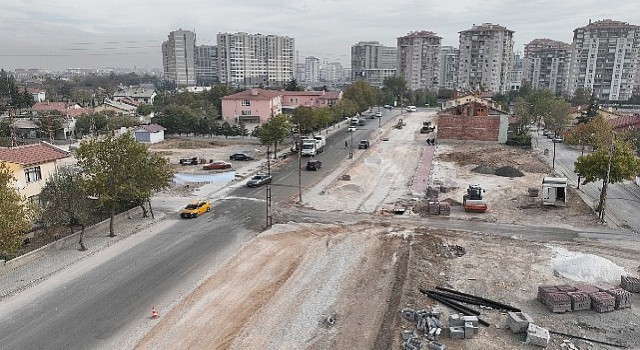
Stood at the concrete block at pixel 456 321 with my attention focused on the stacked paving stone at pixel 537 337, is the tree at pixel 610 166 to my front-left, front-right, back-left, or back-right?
front-left

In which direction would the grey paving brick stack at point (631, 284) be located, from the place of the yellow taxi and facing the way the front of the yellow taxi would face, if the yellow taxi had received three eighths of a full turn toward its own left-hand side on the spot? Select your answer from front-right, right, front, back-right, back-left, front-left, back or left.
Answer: front-right

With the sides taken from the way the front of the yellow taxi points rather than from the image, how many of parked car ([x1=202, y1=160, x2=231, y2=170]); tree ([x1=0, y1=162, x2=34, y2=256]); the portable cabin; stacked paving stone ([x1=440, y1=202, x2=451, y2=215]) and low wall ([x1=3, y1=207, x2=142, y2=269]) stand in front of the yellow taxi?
2

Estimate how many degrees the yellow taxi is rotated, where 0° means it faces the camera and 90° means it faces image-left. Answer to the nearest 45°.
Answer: approximately 45°

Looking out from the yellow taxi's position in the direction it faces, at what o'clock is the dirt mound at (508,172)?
The dirt mound is roughly at 7 o'clock from the yellow taxi.

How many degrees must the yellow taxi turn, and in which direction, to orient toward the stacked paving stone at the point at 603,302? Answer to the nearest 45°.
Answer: approximately 90° to its left
